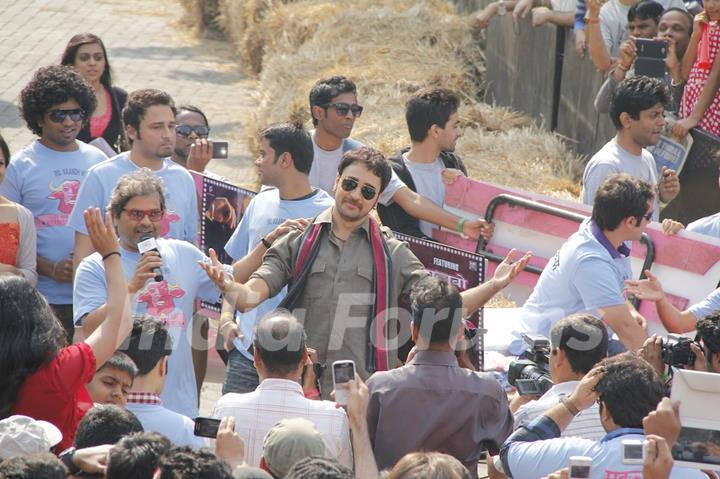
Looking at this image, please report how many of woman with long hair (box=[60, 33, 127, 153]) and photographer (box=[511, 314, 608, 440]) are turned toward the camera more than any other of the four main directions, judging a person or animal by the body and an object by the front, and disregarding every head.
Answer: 1

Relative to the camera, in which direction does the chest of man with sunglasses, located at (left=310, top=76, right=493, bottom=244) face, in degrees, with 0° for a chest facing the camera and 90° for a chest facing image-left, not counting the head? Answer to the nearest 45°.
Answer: approximately 315°

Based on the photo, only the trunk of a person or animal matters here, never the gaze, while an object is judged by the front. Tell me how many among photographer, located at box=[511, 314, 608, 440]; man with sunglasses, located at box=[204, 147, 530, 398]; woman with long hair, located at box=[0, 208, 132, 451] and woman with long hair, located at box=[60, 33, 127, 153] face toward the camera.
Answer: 2

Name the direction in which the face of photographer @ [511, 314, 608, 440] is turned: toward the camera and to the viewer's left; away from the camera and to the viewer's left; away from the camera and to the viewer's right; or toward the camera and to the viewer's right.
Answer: away from the camera and to the viewer's left

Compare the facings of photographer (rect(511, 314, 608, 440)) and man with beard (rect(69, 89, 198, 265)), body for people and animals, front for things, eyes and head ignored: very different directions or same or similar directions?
very different directions

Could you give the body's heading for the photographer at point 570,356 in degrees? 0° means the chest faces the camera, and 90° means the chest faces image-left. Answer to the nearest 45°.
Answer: approximately 135°

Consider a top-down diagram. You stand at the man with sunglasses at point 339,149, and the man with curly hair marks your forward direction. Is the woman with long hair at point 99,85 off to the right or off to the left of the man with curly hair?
right

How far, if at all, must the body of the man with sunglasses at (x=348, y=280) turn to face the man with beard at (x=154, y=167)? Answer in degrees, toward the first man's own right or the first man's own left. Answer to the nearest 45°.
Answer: approximately 135° to the first man's own right

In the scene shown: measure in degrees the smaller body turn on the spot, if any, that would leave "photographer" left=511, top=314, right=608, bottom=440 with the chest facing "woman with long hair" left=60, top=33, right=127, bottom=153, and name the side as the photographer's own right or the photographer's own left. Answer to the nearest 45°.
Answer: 0° — they already face them

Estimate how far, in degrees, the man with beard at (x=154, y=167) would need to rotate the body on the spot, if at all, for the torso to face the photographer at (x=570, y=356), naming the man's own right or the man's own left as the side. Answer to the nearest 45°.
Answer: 0° — they already face them

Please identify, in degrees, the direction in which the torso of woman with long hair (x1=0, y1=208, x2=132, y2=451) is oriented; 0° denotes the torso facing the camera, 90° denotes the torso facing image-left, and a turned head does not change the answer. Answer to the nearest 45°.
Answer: approximately 225°

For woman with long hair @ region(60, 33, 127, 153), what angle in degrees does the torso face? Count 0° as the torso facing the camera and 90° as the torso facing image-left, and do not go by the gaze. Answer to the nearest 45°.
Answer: approximately 0°
